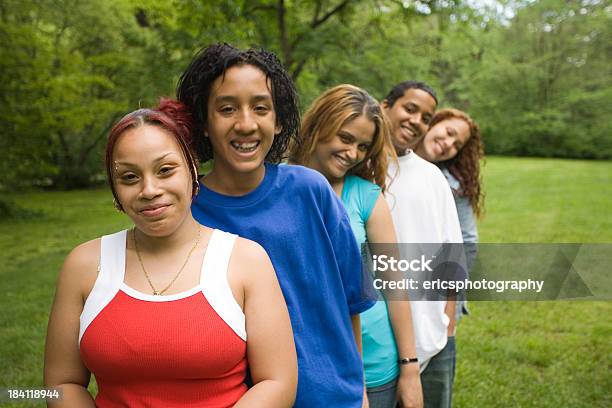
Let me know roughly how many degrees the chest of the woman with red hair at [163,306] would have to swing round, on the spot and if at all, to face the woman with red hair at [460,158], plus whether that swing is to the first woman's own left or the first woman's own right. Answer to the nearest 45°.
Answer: approximately 135° to the first woman's own left

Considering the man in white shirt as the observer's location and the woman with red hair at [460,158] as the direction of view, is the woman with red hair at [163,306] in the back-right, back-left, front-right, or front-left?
back-left

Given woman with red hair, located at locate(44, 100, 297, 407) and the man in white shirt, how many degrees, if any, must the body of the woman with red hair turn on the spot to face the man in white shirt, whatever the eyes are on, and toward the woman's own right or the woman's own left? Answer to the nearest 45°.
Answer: approximately 135° to the woman's own left

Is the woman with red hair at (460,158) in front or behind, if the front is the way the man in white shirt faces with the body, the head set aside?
behind

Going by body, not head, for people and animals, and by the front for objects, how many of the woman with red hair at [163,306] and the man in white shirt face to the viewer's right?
0

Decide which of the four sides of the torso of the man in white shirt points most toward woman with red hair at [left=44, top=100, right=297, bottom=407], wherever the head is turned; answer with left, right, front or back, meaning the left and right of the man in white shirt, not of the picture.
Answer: front

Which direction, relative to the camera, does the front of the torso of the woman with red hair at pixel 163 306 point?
toward the camera
